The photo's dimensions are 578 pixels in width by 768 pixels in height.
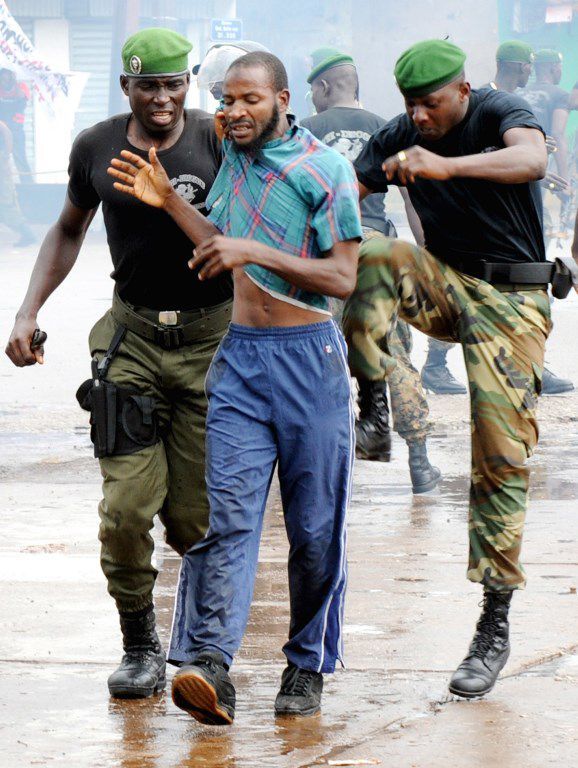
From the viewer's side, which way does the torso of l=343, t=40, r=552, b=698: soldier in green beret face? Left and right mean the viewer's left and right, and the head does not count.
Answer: facing the viewer and to the left of the viewer

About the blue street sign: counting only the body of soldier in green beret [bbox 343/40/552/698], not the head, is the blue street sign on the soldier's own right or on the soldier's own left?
on the soldier's own right

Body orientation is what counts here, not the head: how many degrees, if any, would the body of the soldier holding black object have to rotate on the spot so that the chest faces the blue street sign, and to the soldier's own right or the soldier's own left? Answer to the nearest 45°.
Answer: approximately 180°

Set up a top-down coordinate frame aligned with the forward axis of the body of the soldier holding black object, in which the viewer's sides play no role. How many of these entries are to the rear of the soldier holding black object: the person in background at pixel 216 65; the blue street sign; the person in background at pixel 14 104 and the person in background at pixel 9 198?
4

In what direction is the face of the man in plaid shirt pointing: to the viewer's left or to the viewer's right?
to the viewer's left

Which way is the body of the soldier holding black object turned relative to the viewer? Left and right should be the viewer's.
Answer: facing the viewer
